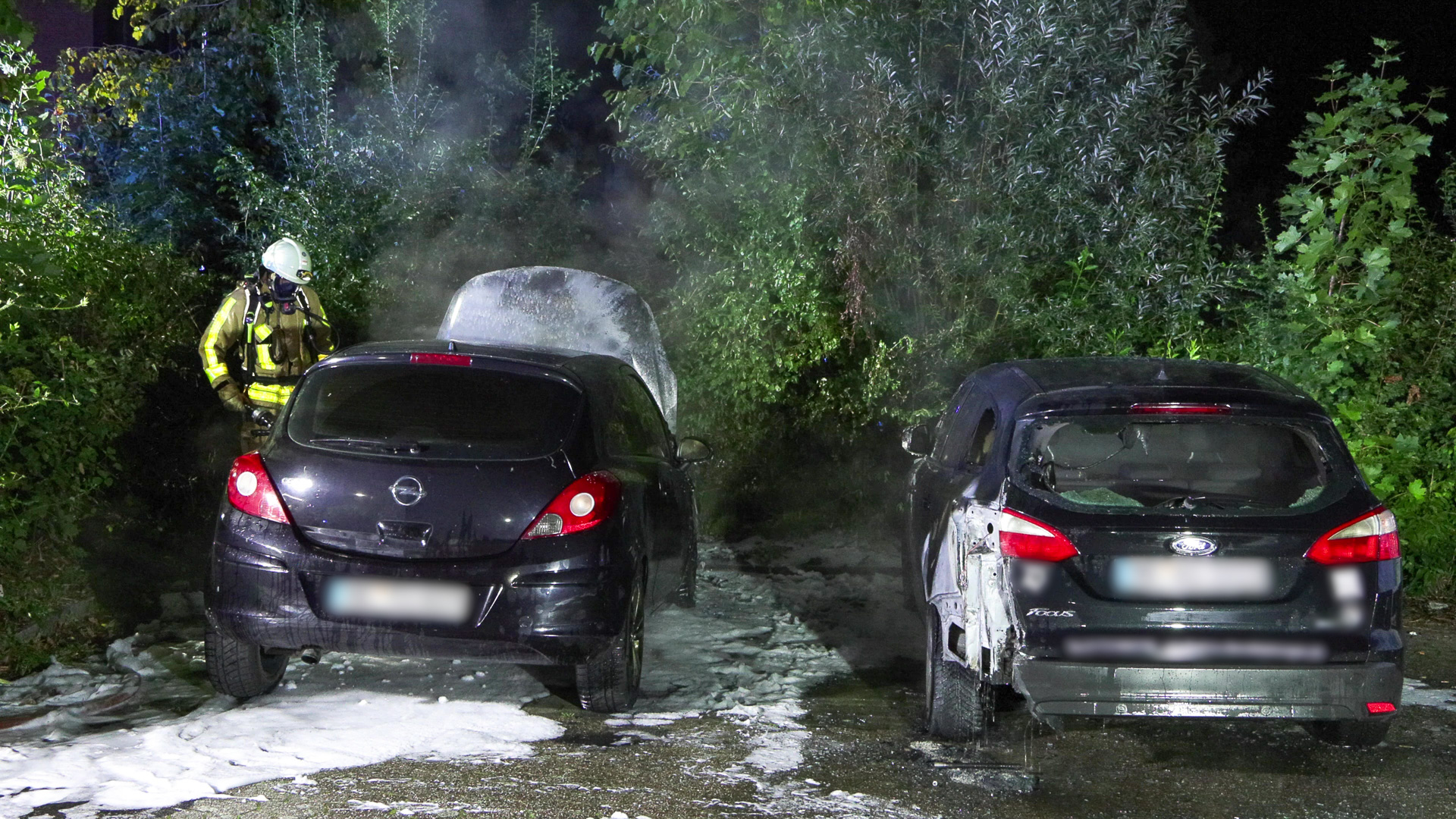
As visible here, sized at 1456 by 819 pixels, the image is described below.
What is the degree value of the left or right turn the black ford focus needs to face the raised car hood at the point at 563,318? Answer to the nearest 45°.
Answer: approximately 45° to its left

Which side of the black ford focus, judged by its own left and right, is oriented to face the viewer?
back

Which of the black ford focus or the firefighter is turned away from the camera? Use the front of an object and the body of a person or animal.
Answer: the black ford focus

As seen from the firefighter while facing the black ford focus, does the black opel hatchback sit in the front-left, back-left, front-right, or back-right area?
front-right

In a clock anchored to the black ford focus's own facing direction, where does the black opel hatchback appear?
The black opel hatchback is roughly at 9 o'clock from the black ford focus.

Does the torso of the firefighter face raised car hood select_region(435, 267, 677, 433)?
no

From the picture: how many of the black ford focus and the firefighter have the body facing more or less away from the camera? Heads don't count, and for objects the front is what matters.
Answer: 1

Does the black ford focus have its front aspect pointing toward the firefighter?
no

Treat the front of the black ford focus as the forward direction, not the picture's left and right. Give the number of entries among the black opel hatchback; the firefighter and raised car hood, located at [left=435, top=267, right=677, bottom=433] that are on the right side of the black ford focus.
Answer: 0

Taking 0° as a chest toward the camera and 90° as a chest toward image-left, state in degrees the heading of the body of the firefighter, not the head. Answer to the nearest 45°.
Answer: approximately 315°

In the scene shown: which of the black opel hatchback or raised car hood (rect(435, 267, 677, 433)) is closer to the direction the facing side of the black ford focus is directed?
the raised car hood

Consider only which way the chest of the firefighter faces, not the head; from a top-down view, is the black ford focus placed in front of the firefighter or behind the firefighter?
in front
